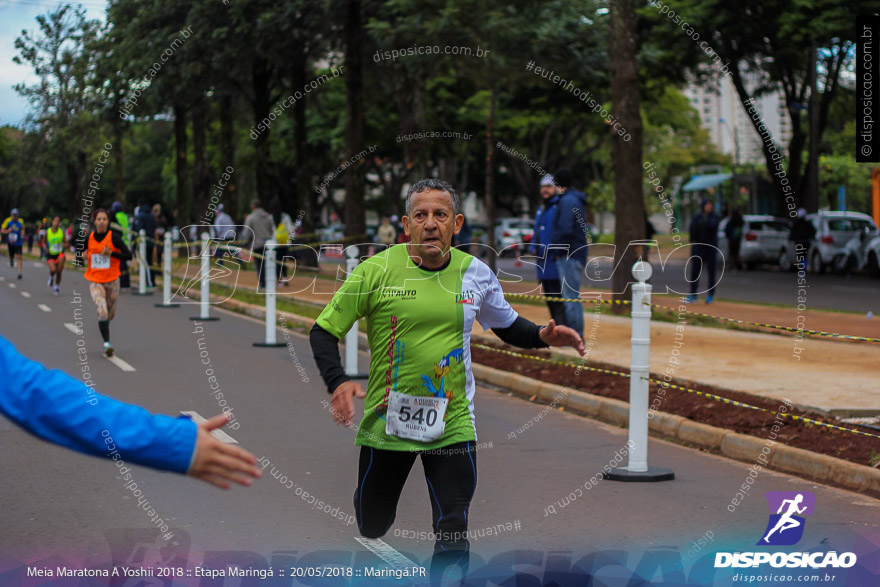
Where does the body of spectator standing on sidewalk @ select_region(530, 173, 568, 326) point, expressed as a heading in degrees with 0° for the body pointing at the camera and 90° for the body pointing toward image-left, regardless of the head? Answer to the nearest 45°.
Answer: approximately 45°

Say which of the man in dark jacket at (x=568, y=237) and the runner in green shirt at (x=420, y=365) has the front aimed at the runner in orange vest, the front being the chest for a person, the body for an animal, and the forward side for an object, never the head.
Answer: the man in dark jacket

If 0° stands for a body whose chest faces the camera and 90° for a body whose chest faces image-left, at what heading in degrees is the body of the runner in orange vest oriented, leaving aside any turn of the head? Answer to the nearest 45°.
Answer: approximately 0°

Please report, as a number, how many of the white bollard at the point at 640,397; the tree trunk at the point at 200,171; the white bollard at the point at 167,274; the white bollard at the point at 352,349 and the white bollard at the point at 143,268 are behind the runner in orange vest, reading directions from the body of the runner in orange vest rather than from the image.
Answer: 3

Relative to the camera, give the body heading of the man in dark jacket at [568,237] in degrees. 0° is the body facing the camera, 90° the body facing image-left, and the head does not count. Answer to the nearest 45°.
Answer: approximately 90°

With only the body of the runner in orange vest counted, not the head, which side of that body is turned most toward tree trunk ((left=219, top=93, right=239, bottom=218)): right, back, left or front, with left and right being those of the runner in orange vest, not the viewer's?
back

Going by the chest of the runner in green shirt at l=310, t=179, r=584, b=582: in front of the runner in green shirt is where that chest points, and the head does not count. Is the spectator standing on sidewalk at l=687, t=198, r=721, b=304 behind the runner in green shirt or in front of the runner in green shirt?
behind

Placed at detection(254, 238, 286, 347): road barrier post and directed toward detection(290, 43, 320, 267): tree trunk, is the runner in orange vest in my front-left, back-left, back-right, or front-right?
back-left
